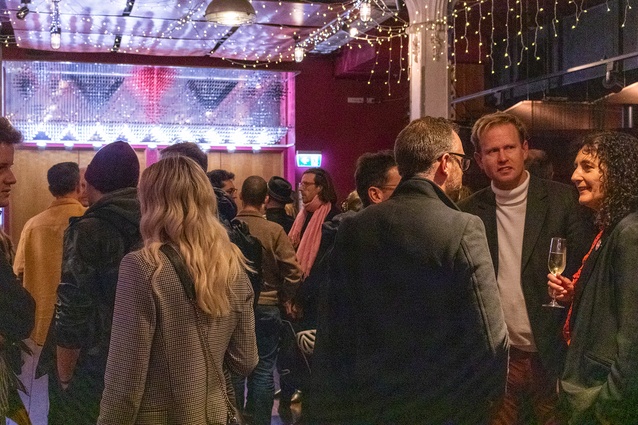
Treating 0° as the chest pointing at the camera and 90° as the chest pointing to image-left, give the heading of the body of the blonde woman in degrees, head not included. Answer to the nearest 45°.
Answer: approximately 180°

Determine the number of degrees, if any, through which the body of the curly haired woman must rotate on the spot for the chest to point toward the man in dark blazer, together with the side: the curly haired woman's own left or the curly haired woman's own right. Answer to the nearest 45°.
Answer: approximately 45° to the curly haired woman's own right

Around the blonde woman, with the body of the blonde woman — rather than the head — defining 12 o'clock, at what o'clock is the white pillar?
The white pillar is roughly at 1 o'clock from the blonde woman.

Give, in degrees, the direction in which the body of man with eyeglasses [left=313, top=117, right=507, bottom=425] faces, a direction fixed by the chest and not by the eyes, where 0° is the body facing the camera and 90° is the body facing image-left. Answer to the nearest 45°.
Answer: approximately 225°

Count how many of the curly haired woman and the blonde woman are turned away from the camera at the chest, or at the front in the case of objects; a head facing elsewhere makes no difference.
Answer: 1

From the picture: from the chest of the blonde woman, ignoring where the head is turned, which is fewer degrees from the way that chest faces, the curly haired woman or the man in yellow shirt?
the man in yellow shirt

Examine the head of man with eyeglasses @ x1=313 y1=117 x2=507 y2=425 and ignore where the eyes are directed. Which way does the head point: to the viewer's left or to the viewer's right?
to the viewer's right

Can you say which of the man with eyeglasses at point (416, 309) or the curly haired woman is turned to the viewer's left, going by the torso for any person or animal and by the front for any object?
the curly haired woman

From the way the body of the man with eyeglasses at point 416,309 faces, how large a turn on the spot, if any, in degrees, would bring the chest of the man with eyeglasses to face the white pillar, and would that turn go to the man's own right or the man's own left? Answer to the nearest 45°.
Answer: approximately 45° to the man's own left

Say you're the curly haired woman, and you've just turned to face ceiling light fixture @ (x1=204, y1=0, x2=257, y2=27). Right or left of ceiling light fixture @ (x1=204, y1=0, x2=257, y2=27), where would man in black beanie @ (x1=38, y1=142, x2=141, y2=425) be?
left

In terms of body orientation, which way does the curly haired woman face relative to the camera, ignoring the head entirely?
to the viewer's left
